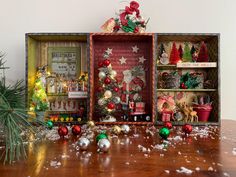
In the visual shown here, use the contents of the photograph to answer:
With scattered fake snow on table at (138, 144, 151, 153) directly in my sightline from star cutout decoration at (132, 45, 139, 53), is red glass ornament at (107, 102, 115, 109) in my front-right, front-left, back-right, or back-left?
front-right

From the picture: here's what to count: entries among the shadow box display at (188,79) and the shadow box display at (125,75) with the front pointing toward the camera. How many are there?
2

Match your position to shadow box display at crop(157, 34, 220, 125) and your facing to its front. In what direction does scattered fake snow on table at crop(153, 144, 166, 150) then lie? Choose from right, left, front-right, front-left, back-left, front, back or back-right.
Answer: front

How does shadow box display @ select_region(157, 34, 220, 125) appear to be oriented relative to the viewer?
toward the camera

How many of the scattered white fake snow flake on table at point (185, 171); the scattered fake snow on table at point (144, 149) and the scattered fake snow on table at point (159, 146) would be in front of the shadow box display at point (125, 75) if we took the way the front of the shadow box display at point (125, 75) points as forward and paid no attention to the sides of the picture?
3

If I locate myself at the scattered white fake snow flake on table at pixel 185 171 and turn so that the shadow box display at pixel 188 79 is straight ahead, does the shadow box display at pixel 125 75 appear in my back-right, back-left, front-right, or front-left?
front-left

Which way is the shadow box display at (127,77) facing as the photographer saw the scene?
facing the viewer

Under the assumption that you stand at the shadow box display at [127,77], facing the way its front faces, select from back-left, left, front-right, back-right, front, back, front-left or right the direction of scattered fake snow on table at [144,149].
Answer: front

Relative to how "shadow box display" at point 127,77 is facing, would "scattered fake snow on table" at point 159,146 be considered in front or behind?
in front

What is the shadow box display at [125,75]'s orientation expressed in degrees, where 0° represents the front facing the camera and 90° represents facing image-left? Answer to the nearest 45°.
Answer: approximately 0°

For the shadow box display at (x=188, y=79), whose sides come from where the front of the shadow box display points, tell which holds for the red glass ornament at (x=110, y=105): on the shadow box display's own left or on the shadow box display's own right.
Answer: on the shadow box display's own right
